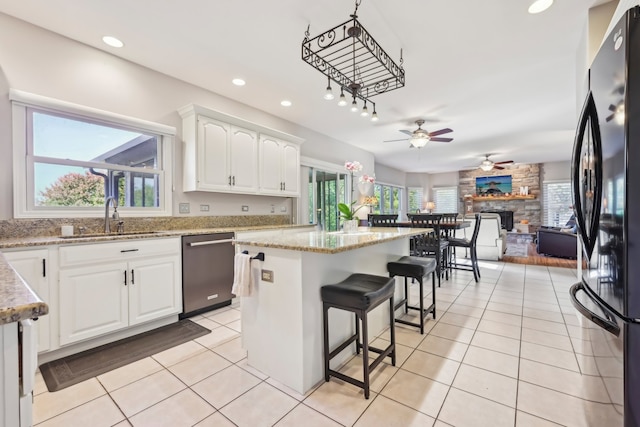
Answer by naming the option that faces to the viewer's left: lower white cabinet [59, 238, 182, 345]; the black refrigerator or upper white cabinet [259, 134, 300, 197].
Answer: the black refrigerator

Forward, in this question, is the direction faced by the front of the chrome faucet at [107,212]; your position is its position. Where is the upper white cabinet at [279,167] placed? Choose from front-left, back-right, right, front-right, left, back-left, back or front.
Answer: front-left

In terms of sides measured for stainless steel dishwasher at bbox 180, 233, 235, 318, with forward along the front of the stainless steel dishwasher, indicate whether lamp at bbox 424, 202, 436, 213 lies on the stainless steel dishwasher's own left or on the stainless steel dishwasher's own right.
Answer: on the stainless steel dishwasher's own left

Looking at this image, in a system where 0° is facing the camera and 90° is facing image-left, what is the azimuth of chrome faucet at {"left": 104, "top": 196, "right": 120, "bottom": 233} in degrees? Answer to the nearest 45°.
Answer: approximately 315°

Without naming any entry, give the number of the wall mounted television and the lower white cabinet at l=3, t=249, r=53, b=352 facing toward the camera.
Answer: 2

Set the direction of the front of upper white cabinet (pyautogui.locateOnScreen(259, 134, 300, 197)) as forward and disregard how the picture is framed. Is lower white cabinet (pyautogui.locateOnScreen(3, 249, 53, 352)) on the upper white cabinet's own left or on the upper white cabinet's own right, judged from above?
on the upper white cabinet's own right

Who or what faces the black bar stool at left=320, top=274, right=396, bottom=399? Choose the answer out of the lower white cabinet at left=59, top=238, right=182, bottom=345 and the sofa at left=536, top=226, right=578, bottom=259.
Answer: the lower white cabinet

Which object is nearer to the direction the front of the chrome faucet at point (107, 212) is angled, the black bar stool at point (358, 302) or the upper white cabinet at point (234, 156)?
the black bar stool
